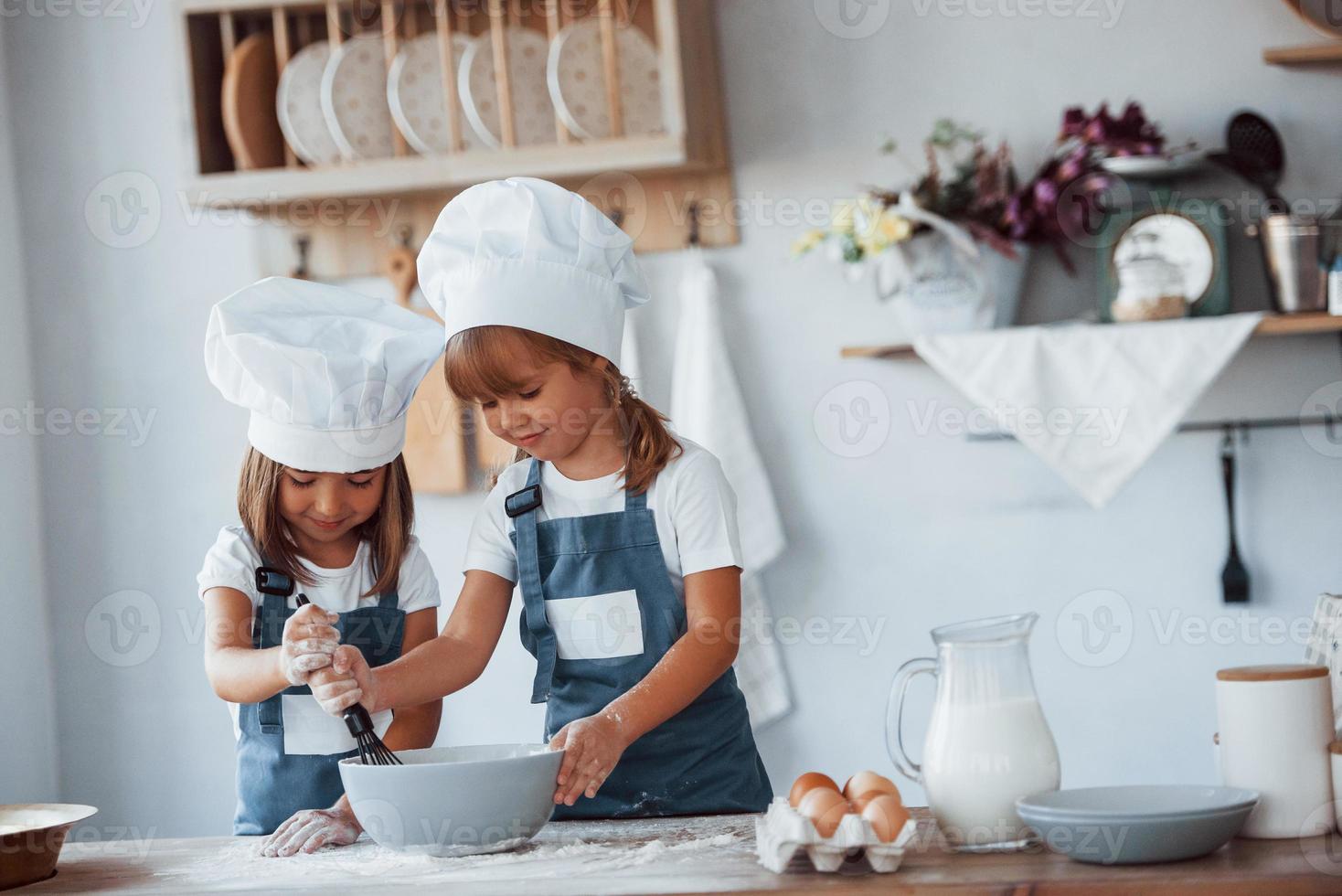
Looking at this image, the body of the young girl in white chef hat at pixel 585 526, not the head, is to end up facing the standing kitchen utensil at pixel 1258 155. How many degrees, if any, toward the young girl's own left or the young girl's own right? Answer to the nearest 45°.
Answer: approximately 180°

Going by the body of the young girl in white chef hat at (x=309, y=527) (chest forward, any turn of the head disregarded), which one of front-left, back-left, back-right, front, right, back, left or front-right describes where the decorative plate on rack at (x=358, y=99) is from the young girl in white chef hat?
back

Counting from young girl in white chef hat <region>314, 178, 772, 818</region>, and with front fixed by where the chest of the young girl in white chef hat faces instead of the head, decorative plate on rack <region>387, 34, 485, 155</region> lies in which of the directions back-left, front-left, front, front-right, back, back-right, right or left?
back-right

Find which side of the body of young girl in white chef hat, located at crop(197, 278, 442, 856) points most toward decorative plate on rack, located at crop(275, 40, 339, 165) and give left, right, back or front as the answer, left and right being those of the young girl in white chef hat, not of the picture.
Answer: back

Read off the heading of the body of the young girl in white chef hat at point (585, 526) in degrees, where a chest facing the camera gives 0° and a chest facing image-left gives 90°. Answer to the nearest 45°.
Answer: approximately 45°

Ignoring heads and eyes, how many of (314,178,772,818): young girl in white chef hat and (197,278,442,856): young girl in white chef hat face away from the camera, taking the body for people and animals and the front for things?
0

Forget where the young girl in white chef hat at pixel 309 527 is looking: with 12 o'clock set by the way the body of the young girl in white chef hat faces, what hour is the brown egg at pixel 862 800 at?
The brown egg is roughly at 11 o'clock from the young girl in white chef hat.

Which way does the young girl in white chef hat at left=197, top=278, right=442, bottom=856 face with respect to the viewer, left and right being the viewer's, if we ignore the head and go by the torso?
facing the viewer

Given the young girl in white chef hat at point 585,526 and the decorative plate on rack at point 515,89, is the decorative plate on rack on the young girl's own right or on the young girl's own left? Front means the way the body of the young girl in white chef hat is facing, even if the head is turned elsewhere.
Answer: on the young girl's own right

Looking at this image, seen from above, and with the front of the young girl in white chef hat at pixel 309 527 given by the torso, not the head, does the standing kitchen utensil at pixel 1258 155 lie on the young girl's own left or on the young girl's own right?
on the young girl's own left
